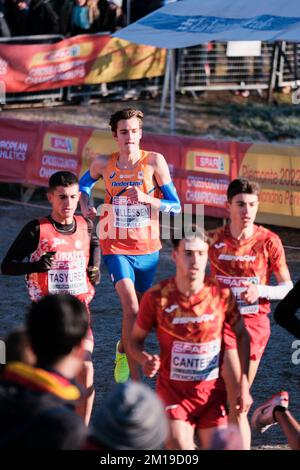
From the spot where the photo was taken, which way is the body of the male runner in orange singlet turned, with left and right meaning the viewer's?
facing the viewer

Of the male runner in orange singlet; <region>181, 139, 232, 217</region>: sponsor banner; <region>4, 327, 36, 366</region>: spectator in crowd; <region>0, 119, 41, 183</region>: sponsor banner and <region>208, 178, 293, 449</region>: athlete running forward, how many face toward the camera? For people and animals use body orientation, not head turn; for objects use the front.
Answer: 4

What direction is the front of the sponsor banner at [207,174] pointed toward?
toward the camera

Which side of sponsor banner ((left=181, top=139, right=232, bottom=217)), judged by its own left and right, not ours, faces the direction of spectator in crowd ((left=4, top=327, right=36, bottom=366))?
front

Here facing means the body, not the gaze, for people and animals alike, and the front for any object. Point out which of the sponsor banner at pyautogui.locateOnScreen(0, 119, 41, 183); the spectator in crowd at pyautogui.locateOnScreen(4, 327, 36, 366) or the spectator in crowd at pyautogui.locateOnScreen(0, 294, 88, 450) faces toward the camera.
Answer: the sponsor banner

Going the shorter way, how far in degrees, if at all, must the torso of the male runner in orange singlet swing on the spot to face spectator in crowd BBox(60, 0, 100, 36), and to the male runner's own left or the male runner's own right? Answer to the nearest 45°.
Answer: approximately 180°

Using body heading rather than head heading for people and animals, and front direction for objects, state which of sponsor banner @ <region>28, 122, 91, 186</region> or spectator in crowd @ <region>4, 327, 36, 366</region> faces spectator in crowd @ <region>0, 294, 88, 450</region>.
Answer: the sponsor banner

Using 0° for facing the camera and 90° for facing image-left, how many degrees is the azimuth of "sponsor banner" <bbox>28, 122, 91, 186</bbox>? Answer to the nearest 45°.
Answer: approximately 0°

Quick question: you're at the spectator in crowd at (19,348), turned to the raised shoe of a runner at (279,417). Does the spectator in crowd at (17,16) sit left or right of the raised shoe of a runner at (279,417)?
left

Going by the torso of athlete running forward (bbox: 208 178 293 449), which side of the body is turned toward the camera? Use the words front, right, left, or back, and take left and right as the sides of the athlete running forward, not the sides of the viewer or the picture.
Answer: front

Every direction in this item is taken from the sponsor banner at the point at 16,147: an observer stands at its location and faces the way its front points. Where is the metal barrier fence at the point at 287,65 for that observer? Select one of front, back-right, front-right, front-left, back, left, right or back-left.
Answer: back-left

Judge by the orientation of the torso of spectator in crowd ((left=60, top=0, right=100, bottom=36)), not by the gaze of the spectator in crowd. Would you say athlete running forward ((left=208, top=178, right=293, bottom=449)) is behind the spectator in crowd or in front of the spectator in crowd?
in front

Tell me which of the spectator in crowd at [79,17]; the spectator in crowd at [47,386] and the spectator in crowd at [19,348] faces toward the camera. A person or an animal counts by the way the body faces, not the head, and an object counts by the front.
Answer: the spectator in crowd at [79,17]
